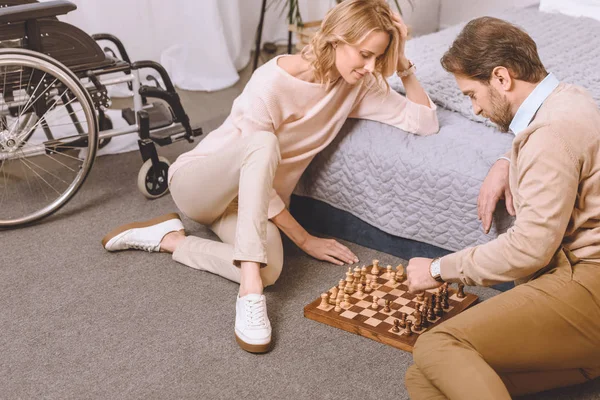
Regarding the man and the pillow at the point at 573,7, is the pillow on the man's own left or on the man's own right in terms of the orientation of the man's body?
on the man's own right

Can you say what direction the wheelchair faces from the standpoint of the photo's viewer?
facing to the right of the viewer

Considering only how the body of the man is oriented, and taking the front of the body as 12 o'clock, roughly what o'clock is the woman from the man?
The woman is roughly at 1 o'clock from the man.

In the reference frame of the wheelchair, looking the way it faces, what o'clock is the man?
The man is roughly at 2 o'clock from the wheelchair.

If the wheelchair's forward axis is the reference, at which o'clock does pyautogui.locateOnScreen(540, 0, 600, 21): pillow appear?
The pillow is roughly at 12 o'clock from the wheelchair.

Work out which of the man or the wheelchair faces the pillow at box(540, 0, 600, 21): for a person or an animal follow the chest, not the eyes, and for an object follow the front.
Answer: the wheelchair

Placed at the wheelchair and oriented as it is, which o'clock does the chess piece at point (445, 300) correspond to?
The chess piece is roughly at 2 o'clock from the wheelchair.

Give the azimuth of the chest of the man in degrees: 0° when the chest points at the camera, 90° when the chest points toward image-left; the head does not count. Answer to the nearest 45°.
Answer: approximately 90°
